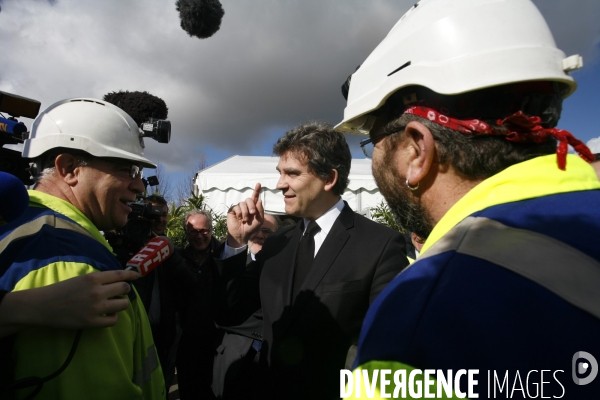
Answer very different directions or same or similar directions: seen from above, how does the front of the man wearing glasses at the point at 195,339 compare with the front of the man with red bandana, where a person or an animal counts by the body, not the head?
very different directions

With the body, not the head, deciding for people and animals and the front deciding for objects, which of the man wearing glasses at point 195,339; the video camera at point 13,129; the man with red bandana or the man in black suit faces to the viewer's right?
the video camera

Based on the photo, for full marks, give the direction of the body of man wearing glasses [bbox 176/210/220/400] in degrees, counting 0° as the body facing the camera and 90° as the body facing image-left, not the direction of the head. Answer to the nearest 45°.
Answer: approximately 0°

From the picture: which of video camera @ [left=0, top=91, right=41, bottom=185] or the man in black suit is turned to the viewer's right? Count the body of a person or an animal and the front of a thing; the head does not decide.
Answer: the video camera

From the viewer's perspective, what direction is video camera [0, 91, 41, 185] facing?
to the viewer's right

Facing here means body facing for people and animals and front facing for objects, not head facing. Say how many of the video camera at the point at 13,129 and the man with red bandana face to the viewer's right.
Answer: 1

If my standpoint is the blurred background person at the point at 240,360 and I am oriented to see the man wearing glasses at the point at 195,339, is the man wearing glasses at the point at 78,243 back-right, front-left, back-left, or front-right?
back-left

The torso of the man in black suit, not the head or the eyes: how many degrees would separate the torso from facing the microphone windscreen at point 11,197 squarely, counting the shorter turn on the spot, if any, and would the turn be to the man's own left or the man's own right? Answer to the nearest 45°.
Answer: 0° — they already face it

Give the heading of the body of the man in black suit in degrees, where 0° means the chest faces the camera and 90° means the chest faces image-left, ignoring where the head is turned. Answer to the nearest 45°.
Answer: approximately 45°

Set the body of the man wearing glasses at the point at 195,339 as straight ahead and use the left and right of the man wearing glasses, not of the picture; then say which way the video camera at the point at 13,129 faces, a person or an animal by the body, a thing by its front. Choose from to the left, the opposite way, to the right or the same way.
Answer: to the left

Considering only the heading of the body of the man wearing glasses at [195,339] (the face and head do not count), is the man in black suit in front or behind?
in front

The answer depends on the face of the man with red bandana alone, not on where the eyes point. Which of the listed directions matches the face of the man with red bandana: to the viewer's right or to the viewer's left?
to the viewer's left

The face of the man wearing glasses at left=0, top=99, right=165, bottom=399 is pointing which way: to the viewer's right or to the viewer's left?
to the viewer's right

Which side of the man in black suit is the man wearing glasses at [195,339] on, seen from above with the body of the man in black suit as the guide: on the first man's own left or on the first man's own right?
on the first man's own right

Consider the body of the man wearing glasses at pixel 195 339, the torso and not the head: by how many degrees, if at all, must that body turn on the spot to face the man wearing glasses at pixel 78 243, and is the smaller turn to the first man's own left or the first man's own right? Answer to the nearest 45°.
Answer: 0° — they already face them
